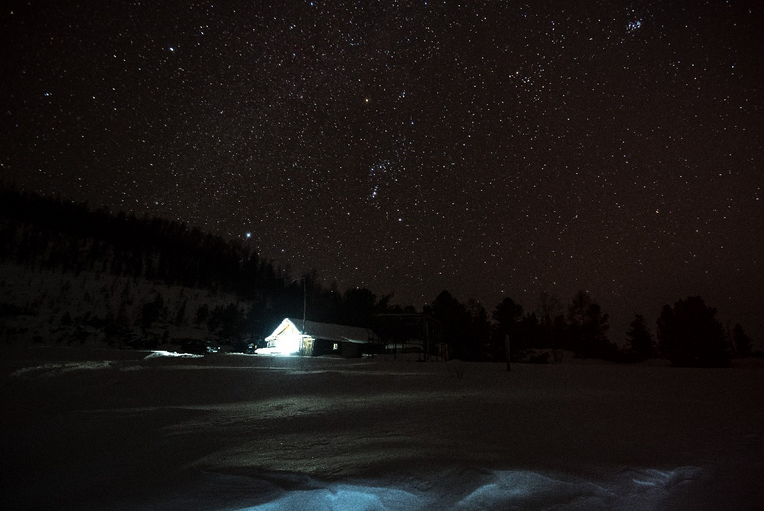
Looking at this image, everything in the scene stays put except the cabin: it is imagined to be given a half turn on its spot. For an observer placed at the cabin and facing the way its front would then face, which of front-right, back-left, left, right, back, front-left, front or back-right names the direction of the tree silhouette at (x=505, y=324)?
front-right

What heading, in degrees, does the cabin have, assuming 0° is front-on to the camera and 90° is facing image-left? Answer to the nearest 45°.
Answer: approximately 45°

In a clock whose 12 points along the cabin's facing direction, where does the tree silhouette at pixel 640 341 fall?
The tree silhouette is roughly at 8 o'clock from the cabin.
